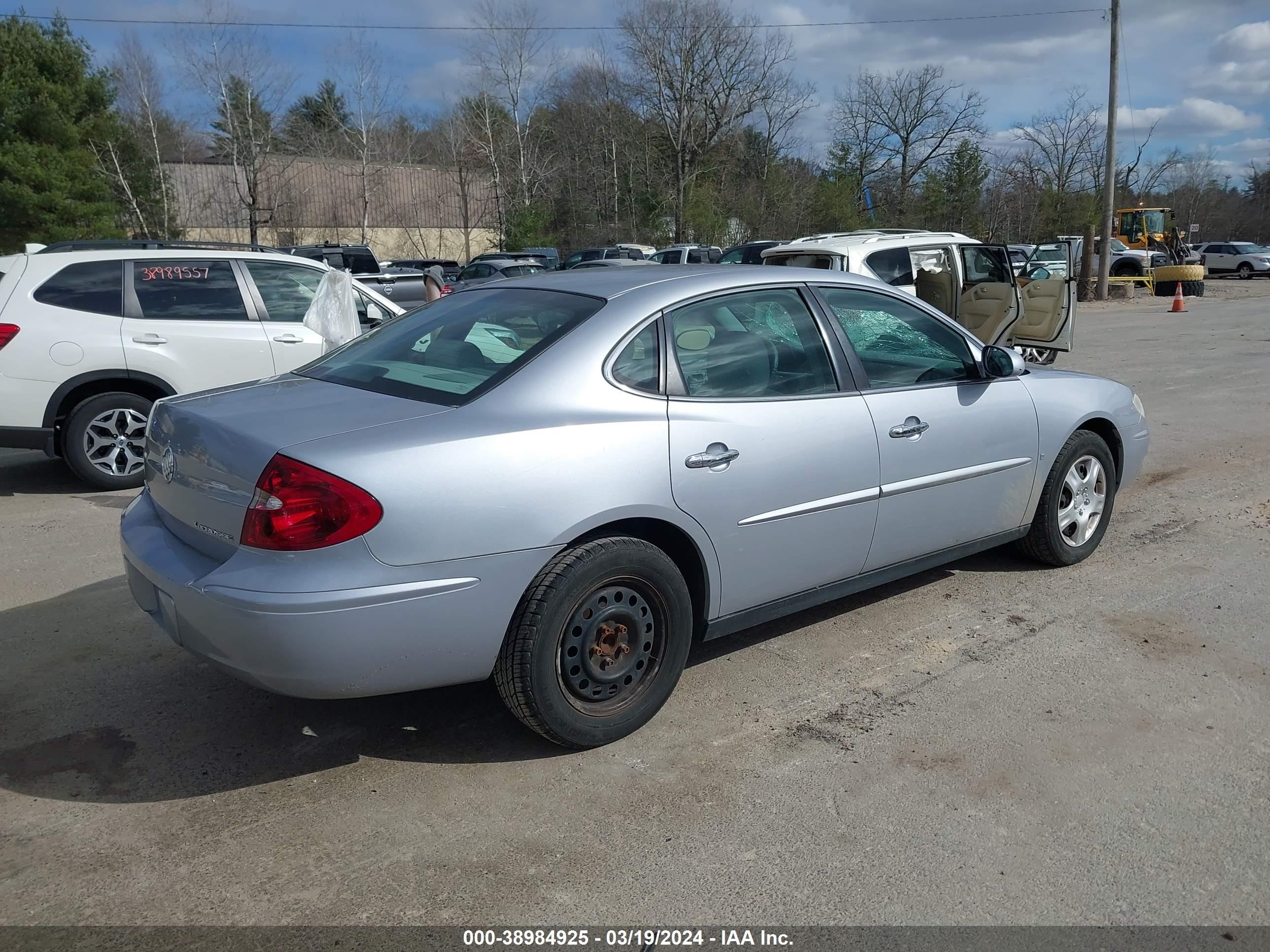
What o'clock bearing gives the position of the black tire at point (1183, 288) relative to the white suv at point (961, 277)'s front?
The black tire is roughly at 11 o'clock from the white suv.

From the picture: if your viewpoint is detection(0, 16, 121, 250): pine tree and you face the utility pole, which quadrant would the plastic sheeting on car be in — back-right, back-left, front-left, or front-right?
front-right

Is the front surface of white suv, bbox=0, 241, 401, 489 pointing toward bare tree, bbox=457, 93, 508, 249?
no

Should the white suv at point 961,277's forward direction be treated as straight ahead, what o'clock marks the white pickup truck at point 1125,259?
The white pickup truck is roughly at 11 o'clock from the white suv.

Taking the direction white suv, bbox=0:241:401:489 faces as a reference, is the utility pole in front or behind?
in front

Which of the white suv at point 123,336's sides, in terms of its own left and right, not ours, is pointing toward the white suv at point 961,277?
front

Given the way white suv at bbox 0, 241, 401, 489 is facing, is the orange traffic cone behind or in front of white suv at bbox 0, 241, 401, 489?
in front

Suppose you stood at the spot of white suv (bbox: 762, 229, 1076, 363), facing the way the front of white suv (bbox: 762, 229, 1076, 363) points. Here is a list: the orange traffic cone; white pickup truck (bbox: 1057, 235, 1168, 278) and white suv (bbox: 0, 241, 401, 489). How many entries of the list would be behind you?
1

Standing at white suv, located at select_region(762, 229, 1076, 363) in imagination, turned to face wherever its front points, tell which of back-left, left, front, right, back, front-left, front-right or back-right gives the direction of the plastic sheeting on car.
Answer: back

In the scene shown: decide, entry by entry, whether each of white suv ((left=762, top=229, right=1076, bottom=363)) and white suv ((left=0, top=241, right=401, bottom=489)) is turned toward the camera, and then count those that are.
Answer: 0

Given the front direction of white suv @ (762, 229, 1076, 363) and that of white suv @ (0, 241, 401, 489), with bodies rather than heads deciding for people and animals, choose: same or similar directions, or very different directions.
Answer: same or similar directions

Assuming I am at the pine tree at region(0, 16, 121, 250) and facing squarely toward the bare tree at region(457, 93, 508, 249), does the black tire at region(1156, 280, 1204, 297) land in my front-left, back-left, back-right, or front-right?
front-right

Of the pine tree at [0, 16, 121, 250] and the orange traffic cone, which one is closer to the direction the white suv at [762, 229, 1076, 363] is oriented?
the orange traffic cone

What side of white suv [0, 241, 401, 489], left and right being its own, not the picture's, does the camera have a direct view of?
right

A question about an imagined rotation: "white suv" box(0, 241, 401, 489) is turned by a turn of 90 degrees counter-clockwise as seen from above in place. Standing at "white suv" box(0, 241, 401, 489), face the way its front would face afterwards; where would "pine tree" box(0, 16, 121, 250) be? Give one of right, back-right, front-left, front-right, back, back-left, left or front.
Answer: front

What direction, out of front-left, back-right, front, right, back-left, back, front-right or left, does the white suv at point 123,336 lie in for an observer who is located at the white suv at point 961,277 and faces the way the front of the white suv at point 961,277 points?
back

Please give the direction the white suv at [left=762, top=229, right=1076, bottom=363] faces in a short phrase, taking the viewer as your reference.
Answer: facing away from the viewer and to the right of the viewer

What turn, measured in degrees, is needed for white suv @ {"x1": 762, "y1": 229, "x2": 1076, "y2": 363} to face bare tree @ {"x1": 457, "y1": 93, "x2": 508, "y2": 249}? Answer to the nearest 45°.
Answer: approximately 90° to its left
